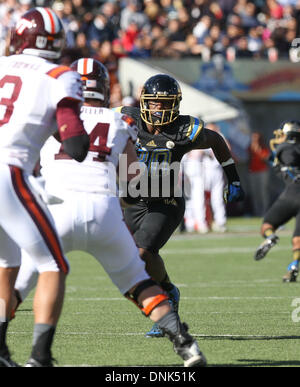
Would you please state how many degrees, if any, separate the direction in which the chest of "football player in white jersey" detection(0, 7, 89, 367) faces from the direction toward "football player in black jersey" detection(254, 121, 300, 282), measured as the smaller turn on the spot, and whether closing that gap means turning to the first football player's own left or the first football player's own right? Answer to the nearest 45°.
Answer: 0° — they already face them

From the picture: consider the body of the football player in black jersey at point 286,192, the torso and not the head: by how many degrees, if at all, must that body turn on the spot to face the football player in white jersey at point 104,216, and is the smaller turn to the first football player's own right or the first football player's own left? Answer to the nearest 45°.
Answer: approximately 45° to the first football player's own left

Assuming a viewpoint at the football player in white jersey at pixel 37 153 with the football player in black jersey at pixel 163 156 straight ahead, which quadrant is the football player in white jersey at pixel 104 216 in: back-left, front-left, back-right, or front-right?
front-right

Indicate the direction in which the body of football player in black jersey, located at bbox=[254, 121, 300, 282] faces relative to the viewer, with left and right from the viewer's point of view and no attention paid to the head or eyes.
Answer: facing the viewer and to the left of the viewer

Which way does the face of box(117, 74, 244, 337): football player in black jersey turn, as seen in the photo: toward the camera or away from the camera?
toward the camera

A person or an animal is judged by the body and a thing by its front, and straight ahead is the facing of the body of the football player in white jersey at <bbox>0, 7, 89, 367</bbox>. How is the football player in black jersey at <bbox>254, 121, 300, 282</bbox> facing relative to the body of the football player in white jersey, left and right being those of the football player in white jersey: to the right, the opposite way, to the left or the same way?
the opposite way

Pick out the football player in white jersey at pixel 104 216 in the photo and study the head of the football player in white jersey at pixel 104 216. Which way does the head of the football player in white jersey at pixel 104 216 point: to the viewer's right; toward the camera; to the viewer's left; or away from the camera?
away from the camera

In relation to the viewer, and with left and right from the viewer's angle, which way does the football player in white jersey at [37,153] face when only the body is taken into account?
facing away from the viewer and to the right of the viewer

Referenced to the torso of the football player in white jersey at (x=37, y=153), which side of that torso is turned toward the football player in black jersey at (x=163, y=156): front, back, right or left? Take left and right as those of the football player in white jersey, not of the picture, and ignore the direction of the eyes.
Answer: front

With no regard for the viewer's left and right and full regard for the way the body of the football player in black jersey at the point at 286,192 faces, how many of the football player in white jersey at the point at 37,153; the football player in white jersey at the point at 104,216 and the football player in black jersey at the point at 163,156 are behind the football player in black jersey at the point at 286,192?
0
